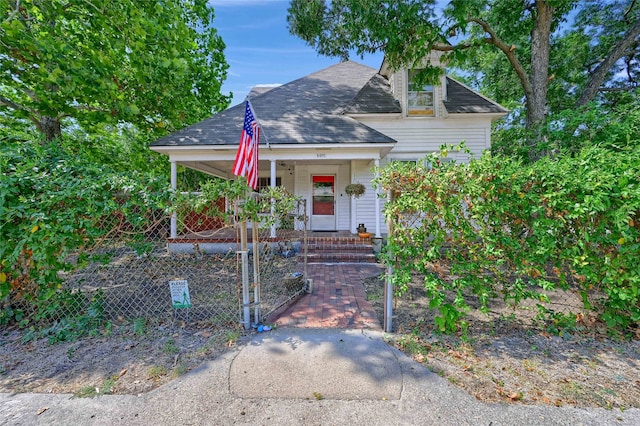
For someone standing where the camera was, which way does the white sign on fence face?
facing the viewer

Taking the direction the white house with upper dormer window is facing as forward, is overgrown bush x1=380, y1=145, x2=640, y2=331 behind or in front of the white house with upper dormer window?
in front

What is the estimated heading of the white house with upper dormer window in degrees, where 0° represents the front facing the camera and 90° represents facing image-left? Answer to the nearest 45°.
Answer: approximately 0°

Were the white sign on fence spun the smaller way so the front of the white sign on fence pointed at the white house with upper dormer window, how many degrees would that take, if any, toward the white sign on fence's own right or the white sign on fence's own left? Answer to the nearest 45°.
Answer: approximately 135° to the white sign on fence's own left

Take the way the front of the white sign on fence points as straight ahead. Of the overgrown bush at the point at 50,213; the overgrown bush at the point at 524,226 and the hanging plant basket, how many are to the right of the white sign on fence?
1

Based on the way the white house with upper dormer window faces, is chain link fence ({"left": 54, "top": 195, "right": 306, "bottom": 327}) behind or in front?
in front

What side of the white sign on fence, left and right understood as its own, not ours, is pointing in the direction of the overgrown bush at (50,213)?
right

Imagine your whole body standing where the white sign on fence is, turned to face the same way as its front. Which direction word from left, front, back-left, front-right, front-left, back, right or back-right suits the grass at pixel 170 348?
front

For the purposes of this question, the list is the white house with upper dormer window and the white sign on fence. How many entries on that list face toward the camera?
2
